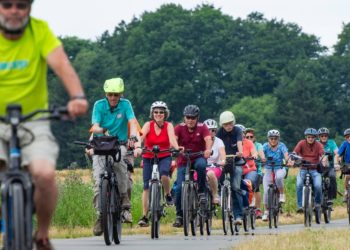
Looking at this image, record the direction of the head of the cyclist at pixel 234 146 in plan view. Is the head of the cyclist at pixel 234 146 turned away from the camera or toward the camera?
toward the camera

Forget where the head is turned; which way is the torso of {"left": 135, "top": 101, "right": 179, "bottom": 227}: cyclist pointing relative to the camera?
toward the camera

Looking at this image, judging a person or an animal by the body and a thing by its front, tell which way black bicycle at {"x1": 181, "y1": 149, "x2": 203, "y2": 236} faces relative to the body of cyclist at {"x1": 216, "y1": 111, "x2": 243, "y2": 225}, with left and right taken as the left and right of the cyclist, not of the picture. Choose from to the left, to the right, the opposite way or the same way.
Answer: the same way

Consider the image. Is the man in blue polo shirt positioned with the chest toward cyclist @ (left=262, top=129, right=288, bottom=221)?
no

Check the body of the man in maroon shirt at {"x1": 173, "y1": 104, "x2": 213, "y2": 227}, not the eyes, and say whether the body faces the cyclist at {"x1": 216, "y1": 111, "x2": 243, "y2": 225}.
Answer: no

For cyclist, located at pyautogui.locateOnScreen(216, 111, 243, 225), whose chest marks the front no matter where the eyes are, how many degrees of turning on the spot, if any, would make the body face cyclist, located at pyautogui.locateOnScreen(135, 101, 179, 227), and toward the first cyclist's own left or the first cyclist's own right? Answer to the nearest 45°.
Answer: approximately 45° to the first cyclist's own right

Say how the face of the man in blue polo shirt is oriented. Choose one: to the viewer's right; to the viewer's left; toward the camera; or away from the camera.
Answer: toward the camera

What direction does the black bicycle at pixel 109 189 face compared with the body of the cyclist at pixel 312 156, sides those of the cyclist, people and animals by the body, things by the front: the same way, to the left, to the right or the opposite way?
the same way

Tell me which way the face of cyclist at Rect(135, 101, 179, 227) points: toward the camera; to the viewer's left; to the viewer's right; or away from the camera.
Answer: toward the camera

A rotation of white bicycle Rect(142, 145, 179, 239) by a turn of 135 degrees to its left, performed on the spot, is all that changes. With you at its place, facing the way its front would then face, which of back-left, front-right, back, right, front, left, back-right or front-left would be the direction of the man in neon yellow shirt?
back-right

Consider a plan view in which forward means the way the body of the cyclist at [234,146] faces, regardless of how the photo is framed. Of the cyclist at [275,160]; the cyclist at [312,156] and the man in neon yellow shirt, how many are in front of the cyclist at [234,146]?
1

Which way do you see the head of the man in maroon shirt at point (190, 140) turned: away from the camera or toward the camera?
toward the camera

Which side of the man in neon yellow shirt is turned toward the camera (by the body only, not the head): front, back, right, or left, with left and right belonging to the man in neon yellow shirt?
front

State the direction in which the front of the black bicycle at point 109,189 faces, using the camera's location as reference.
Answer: facing the viewer

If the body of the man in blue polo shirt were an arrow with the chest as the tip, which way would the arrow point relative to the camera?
toward the camera
